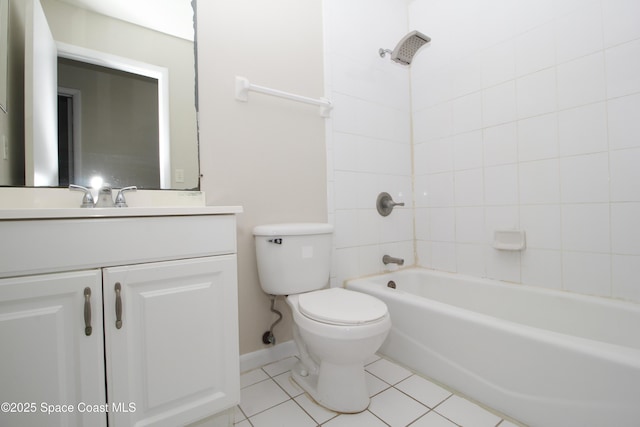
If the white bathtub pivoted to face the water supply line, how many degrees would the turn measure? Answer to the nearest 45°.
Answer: approximately 45° to its right

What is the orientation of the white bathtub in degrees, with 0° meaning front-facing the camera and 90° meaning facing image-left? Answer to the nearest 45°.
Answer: approximately 45°

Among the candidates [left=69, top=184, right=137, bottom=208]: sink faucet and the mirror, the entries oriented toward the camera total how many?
2

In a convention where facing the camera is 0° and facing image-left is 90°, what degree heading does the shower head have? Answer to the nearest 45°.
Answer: approximately 315°

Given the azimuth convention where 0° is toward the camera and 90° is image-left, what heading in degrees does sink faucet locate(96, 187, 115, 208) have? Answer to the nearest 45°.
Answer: approximately 0°
